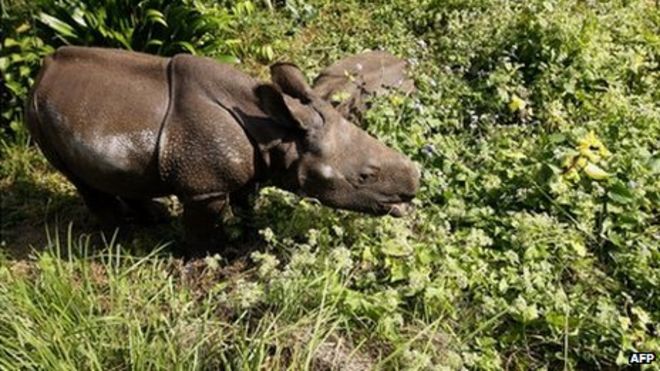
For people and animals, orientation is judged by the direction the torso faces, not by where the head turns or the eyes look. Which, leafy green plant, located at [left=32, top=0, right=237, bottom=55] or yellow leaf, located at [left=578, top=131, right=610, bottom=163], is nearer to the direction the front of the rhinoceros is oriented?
the yellow leaf

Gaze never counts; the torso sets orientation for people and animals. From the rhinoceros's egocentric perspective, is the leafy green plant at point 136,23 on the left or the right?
on its left

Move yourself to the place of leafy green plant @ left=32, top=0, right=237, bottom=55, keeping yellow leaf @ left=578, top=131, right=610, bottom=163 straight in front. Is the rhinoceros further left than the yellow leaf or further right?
right

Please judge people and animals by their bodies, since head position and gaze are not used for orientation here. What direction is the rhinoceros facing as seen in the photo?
to the viewer's right

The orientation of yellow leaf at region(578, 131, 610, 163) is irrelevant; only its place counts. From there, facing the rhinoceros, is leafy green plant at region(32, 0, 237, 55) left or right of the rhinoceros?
right

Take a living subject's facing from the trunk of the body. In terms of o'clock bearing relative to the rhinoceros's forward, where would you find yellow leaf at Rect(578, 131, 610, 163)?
The yellow leaf is roughly at 12 o'clock from the rhinoceros.
